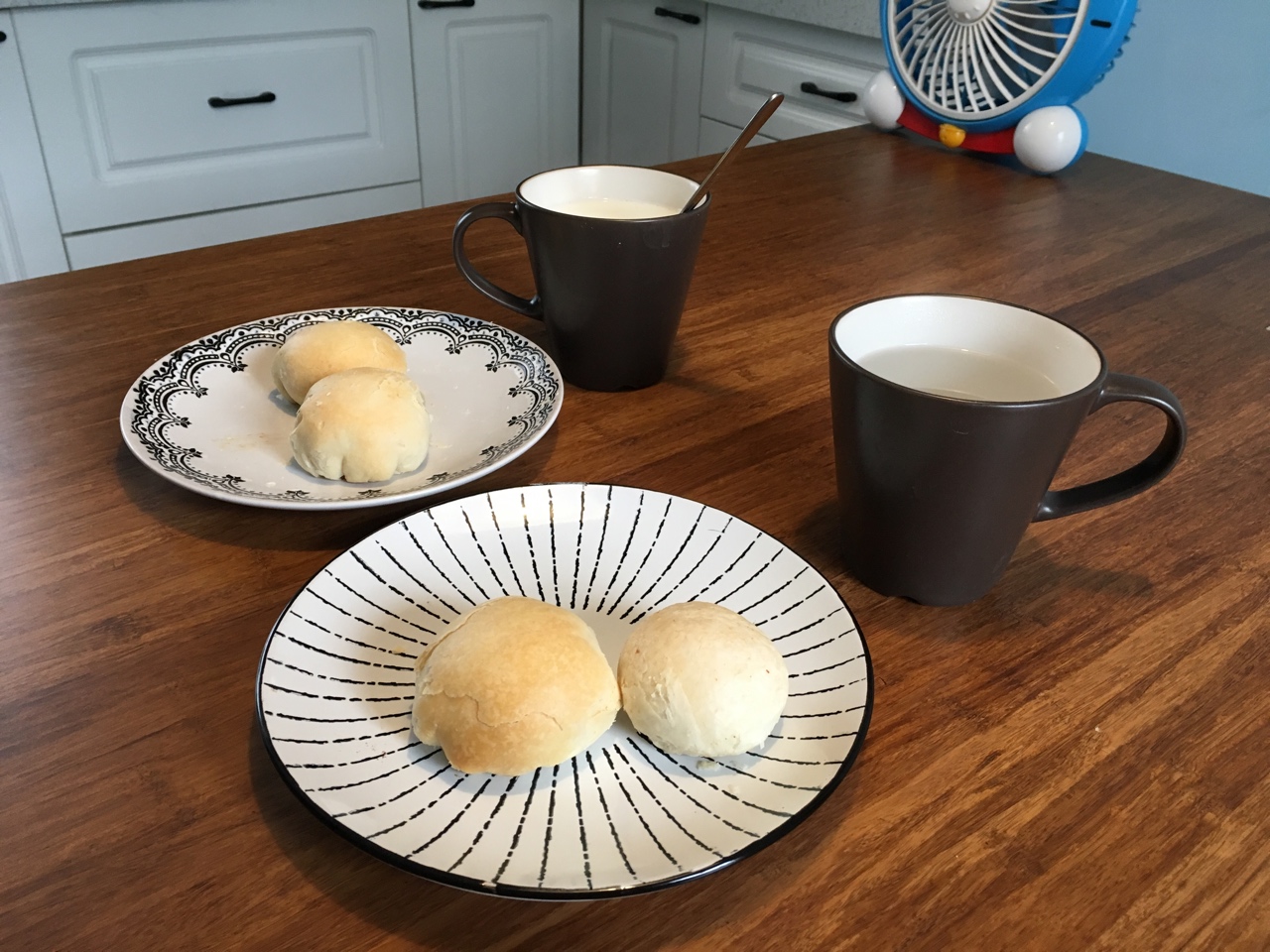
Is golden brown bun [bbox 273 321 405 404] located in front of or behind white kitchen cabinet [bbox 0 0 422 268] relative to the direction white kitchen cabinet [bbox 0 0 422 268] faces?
in front

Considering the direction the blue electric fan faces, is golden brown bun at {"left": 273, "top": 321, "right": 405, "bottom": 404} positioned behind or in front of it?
in front

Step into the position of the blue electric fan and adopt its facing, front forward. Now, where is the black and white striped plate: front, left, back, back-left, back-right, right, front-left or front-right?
front-left

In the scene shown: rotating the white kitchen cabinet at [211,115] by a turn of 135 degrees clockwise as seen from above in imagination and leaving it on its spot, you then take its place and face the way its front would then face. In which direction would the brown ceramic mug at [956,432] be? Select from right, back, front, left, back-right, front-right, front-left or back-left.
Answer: back-left

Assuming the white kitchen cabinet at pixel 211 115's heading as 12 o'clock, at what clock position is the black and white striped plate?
The black and white striped plate is roughly at 12 o'clock from the white kitchen cabinet.

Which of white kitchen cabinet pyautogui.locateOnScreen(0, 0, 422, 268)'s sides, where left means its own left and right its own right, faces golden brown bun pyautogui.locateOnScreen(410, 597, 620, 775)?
front

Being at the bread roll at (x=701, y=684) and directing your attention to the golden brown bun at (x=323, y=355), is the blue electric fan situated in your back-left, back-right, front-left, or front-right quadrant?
front-right

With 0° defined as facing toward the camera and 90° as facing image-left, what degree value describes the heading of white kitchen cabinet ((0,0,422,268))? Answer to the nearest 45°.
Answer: approximately 0°

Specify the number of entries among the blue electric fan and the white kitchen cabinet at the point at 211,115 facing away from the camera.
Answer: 0

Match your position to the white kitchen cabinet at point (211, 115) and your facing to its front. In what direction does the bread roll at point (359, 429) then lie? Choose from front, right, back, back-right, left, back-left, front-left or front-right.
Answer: front

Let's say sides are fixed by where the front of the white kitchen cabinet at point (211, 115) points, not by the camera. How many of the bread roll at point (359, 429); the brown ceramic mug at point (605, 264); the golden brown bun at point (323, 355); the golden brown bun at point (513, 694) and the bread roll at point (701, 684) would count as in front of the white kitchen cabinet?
5

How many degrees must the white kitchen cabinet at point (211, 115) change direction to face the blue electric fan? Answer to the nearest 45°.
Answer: approximately 45° to its left

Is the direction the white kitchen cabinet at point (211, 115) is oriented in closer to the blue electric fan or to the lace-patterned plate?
the lace-patterned plate

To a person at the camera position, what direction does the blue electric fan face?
facing the viewer and to the left of the viewer

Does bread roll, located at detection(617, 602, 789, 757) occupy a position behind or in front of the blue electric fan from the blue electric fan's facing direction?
in front
